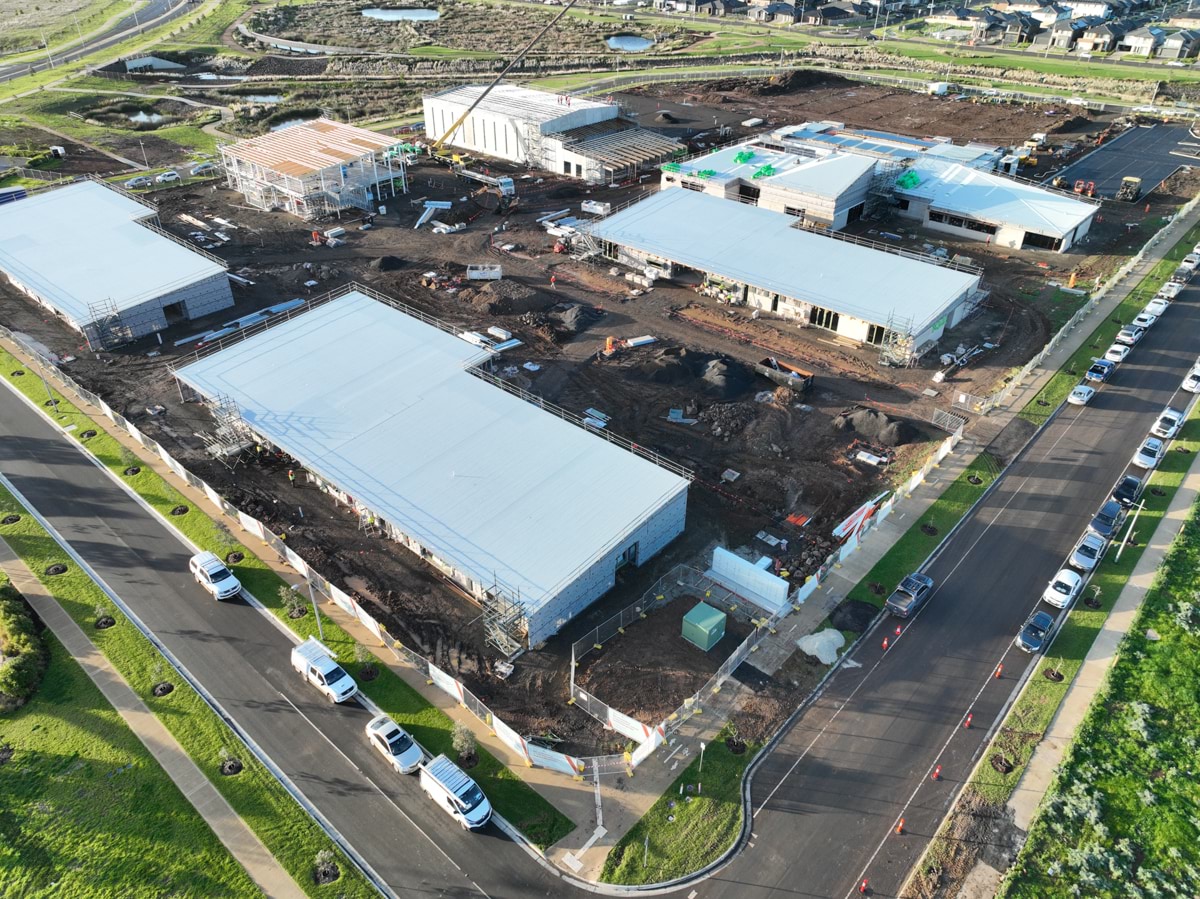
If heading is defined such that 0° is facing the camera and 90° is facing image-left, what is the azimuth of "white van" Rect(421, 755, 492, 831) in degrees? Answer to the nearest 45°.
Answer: approximately 315°

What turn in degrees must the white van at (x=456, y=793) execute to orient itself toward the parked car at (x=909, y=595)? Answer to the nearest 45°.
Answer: approximately 45° to its left

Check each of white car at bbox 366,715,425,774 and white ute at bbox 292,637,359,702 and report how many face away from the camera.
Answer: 0

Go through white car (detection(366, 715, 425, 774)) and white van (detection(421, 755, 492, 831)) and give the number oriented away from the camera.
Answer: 0

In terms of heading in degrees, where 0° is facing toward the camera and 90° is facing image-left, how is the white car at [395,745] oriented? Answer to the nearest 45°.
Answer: approximately 315°

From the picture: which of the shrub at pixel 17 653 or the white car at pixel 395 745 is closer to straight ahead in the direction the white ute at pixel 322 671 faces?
the white car

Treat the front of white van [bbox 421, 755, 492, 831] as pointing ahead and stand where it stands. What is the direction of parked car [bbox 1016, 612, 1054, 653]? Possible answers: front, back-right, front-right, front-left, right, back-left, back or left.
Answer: front-left

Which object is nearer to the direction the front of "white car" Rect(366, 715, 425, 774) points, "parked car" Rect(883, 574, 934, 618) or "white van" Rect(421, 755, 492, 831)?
the white van

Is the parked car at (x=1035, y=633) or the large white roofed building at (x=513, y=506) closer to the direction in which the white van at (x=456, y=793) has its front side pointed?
the parked car

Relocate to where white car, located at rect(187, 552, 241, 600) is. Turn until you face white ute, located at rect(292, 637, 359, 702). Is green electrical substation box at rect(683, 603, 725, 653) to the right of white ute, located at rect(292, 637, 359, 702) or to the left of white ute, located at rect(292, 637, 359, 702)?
left

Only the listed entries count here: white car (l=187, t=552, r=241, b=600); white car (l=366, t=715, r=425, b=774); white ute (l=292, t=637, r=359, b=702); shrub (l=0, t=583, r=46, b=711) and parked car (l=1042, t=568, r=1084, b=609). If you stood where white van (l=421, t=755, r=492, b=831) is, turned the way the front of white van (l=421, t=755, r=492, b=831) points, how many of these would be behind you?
4

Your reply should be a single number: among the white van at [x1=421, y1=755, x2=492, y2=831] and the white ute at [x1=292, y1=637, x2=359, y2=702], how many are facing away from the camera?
0

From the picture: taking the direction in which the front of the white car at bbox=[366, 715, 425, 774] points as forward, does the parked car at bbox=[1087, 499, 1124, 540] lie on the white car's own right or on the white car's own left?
on the white car's own left

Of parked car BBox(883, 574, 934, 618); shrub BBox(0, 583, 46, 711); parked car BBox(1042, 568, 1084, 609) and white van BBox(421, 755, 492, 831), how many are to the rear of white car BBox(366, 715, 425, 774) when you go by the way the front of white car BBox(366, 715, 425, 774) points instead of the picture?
1

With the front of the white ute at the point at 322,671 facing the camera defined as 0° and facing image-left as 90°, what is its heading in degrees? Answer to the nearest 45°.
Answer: approximately 315°
